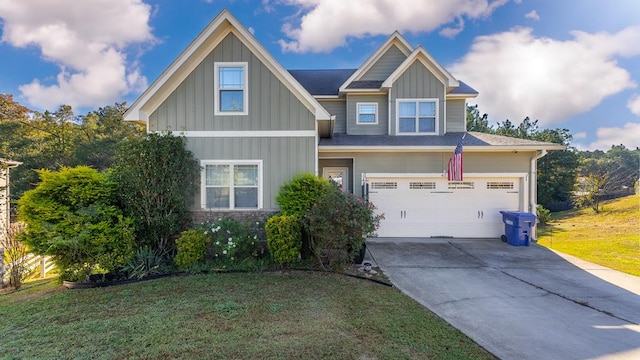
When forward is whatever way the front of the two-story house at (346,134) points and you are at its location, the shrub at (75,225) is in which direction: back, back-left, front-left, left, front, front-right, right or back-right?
front-right

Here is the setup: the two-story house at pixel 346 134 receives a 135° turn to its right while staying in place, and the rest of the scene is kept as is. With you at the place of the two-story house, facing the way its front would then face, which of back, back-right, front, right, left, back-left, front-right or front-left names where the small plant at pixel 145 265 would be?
left

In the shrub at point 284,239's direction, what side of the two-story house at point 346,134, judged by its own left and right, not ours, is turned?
front

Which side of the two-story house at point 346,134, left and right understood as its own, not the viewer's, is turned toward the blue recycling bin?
left

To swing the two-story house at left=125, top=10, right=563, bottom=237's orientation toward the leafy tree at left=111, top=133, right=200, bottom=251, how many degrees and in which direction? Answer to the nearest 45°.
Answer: approximately 45° to its right

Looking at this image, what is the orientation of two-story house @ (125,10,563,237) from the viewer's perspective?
toward the camera

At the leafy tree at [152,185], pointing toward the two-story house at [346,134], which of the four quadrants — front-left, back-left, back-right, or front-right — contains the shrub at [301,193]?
front-right

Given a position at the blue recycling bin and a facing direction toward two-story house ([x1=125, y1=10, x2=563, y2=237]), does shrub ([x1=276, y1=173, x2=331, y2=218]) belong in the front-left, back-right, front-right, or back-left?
front-left

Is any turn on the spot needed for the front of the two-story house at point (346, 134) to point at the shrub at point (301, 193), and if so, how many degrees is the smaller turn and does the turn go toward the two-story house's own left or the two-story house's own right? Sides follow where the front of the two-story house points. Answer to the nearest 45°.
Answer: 0° — it already faces it
